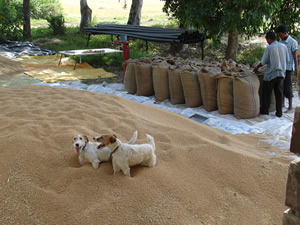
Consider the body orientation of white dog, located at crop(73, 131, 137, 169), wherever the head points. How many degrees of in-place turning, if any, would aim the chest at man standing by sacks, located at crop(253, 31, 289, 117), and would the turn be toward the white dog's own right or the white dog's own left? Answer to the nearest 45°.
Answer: approximately 180°

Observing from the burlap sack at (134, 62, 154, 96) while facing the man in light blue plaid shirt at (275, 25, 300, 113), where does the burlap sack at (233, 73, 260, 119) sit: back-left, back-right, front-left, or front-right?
front-right

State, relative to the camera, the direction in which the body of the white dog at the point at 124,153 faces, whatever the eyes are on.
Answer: to the viewer's left

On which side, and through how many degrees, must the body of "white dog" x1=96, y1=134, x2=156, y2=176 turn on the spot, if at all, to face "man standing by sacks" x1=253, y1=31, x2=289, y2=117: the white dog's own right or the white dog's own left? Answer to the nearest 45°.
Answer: approximately 135° to the white dog's own right

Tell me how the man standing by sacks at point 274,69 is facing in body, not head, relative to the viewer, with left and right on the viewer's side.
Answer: facing away from the viewer and to the left of the viewer

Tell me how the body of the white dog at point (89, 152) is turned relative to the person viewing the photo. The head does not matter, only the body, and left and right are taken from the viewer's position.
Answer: facing the viewer and to the left of the viewer

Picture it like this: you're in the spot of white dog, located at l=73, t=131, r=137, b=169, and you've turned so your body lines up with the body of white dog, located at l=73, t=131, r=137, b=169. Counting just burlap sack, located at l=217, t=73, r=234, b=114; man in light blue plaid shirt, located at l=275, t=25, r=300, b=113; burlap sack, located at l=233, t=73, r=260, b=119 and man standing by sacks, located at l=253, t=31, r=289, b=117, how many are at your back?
4

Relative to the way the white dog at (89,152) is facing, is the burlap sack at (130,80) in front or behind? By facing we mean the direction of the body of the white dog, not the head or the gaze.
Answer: behind

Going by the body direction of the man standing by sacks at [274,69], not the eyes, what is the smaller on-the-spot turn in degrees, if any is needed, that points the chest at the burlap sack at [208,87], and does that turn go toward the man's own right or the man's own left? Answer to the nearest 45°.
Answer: approximately 45° to the man's own left

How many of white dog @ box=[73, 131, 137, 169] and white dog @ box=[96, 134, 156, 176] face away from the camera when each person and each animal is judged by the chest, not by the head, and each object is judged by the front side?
0

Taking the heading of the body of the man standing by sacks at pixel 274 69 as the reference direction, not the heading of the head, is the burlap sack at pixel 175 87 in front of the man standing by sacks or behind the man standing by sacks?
in front

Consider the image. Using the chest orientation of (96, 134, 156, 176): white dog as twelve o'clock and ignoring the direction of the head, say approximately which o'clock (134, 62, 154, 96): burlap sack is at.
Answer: The burlap sack is roughly at 3 o'clock from the white dog.

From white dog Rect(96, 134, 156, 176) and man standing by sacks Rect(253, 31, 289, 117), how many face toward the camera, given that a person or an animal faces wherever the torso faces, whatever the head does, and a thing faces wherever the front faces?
0
